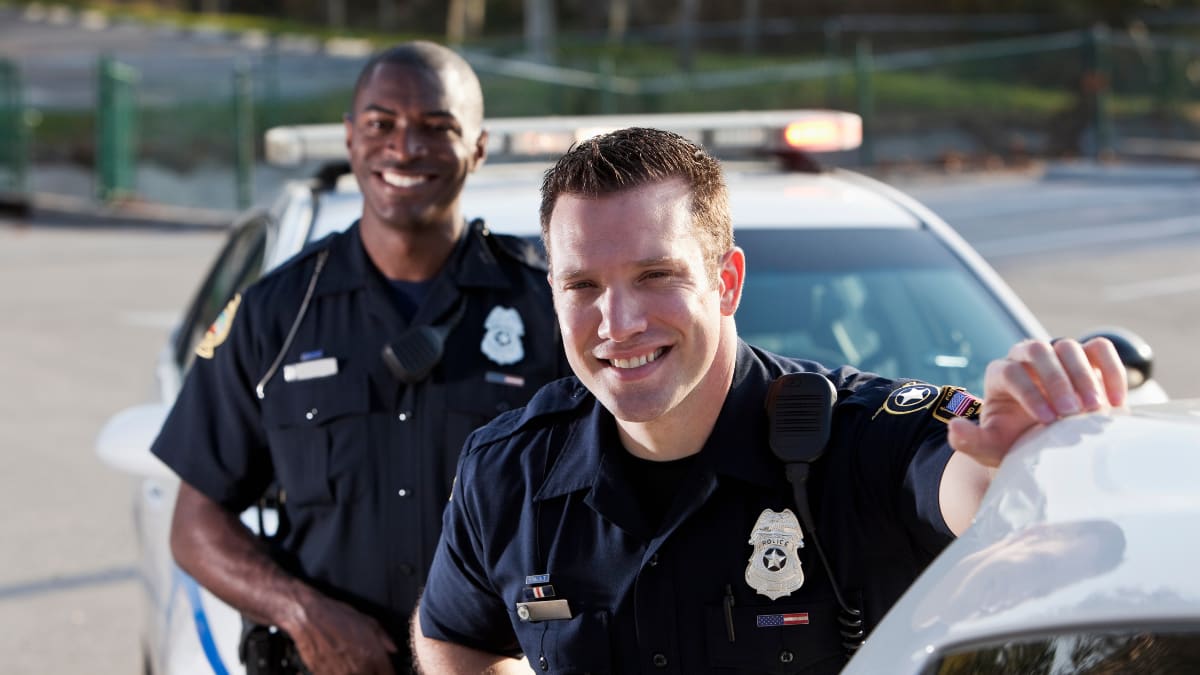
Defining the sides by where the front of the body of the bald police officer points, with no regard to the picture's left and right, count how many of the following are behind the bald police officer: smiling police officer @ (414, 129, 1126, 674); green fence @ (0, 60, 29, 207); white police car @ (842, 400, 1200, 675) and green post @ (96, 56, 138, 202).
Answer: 2

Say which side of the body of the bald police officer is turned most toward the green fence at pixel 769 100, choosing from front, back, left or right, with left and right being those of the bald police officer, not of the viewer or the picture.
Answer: back

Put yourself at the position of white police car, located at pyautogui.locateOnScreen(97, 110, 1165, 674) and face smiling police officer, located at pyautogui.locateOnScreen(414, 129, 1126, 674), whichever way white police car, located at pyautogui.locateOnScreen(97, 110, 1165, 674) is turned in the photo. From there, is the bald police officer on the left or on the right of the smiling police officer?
right

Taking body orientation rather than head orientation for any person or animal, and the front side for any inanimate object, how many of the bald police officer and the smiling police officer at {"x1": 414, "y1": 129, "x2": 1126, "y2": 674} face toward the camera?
2

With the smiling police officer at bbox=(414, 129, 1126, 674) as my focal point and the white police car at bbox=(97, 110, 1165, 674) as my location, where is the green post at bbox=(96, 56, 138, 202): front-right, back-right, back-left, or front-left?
back-right

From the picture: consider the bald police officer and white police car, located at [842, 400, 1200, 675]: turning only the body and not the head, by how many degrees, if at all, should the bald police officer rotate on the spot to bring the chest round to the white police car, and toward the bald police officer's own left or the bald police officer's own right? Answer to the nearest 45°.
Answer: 0° — they already face it

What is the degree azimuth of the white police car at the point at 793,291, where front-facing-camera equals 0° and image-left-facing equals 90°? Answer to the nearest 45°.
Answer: approximately 315°

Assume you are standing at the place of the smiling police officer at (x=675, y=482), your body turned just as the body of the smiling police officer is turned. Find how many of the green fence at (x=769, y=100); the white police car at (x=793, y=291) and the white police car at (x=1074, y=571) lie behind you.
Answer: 2

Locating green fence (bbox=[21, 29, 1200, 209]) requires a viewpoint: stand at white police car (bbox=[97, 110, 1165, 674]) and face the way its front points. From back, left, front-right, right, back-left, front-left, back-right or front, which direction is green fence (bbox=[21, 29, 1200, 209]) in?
back-left

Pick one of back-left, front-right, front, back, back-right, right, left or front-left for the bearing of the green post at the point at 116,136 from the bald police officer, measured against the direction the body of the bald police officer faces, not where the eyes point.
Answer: back

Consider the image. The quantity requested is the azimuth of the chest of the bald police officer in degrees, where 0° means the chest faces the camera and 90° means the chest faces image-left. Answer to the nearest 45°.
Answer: approximately 0°

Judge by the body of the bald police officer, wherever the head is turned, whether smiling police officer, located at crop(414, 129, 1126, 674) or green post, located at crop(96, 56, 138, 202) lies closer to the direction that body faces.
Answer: the smiling police officer
